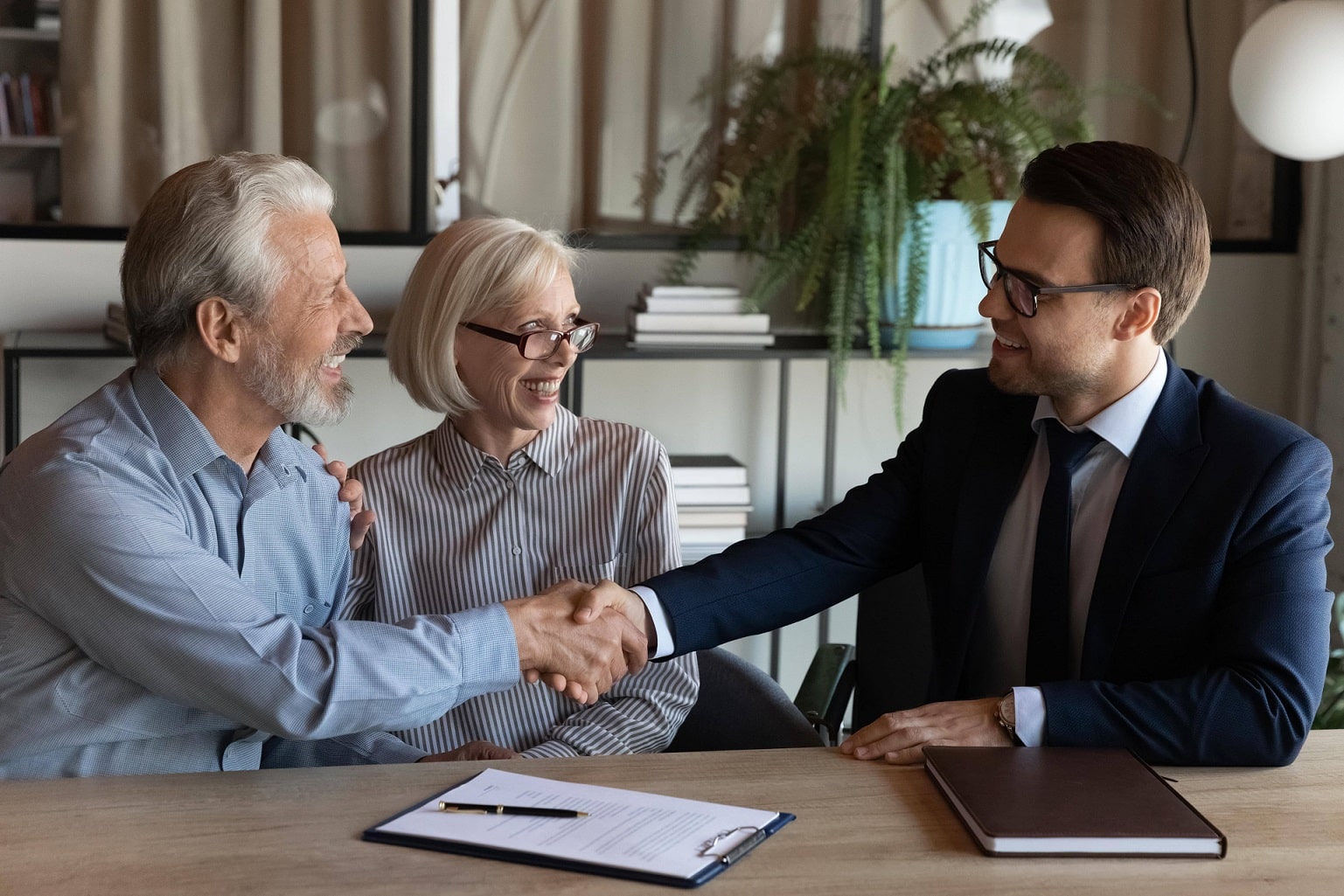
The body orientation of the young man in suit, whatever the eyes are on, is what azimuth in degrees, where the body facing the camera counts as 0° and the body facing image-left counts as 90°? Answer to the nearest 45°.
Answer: approximately 45°

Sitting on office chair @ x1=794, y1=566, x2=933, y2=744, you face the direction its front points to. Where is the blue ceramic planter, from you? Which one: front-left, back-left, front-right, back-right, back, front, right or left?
back-right

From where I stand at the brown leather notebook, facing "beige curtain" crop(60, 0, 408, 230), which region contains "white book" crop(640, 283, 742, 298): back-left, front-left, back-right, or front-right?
front-right

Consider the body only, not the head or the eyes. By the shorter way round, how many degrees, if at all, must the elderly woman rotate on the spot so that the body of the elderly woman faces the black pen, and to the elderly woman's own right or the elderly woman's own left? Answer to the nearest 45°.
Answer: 0° — they already face it

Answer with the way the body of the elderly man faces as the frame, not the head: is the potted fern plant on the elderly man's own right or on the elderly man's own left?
on the elderly man's own left

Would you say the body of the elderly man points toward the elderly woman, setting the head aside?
no

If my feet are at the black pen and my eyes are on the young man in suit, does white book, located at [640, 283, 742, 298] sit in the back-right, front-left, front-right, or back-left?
front-left

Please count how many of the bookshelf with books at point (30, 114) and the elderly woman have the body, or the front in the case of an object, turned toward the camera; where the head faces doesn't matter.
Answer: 2

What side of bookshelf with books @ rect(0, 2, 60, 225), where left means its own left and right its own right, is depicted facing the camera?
front

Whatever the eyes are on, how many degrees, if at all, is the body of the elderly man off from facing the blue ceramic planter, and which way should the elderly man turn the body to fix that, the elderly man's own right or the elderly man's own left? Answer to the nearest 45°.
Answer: approximately 90° to the elderly man's own left

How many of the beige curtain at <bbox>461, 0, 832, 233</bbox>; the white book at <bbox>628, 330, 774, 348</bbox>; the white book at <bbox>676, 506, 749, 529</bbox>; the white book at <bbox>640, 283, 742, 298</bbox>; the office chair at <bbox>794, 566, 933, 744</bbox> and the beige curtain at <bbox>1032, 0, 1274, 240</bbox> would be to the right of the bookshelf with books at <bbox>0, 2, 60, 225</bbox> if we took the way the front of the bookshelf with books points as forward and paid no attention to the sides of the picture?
0

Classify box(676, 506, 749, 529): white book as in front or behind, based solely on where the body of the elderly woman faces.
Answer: behind

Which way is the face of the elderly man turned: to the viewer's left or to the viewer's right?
to the viewer's right

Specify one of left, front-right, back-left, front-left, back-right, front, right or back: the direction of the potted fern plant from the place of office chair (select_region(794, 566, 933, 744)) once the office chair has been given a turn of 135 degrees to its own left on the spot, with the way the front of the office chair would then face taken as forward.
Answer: left

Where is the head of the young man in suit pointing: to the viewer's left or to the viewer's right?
to the viewer's left

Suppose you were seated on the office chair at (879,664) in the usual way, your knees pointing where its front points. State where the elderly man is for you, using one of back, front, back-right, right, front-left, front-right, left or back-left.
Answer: front
